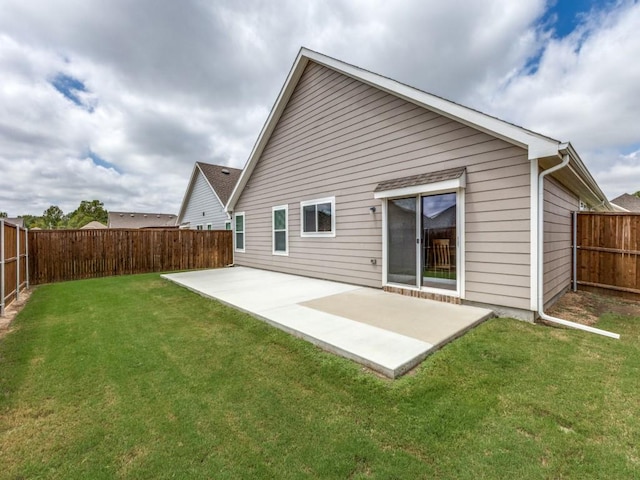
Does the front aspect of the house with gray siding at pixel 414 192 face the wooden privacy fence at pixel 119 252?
no

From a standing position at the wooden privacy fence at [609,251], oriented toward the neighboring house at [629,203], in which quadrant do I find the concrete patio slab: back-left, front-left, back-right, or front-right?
back-left

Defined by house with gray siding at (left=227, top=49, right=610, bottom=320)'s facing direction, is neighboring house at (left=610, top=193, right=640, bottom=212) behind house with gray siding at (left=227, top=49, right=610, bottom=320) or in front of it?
in front

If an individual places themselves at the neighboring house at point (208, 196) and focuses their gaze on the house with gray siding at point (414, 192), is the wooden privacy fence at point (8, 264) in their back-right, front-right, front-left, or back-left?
front-right

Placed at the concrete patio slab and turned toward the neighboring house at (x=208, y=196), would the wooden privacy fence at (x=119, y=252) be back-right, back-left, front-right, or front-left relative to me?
front-left

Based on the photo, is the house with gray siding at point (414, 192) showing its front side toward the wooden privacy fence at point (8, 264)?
no

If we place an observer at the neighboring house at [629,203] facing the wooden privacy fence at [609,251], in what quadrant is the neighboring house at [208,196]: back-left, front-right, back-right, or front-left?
front-right

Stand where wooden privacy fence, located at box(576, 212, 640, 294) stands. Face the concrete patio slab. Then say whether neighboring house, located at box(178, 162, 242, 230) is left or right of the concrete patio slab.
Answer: right

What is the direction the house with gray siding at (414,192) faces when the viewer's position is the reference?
facing away from the viewer and to the right of the viewer

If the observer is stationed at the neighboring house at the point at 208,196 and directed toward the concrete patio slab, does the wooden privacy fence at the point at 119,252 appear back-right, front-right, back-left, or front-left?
front-right

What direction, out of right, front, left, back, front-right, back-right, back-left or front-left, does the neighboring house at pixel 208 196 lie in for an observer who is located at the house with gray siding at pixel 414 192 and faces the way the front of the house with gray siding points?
left
